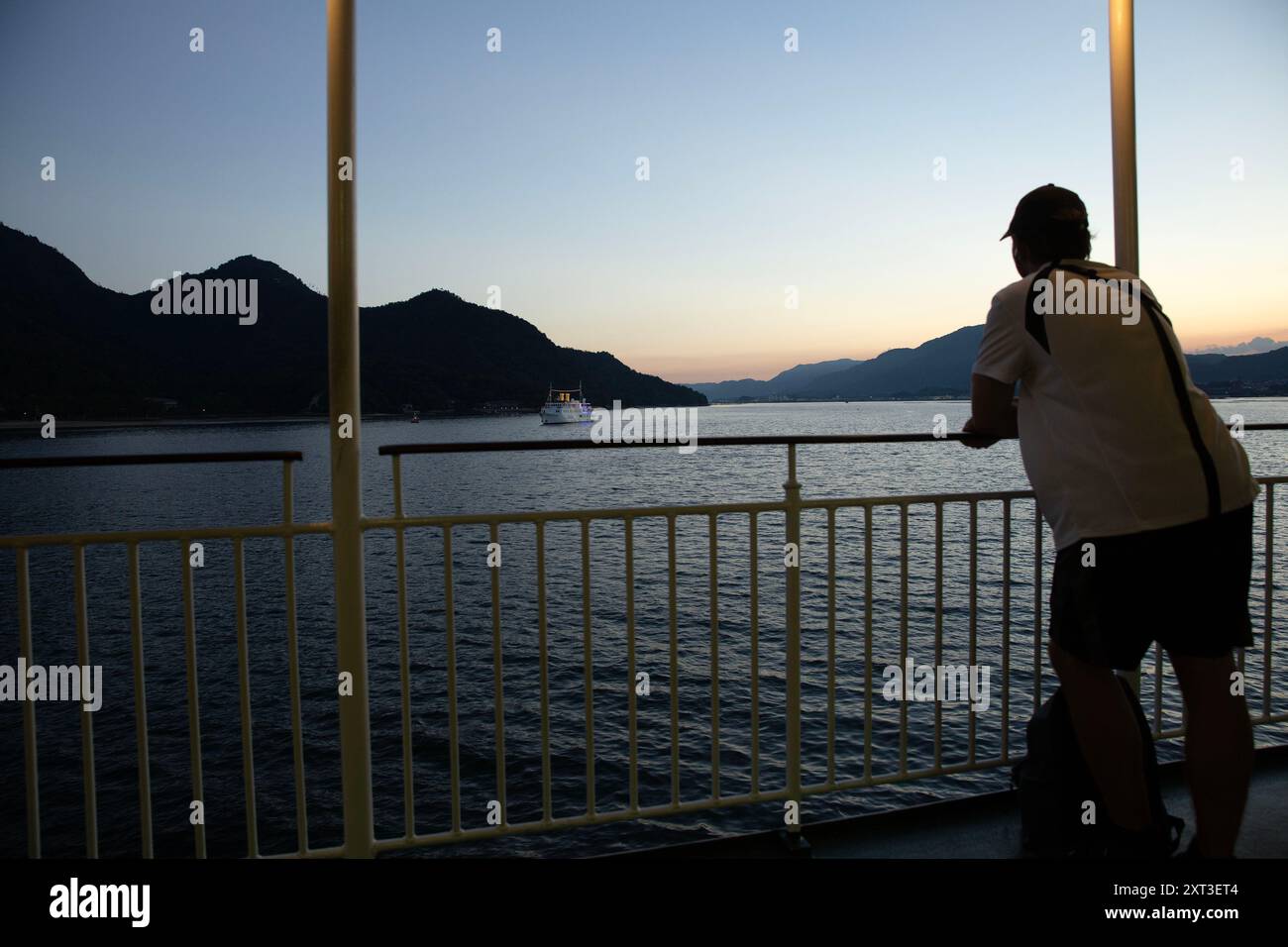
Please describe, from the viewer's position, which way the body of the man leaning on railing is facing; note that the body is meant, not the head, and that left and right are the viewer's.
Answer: facing away from the viewer and to the left of the viewer

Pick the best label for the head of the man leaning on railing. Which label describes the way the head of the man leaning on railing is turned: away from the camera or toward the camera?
away from the camera

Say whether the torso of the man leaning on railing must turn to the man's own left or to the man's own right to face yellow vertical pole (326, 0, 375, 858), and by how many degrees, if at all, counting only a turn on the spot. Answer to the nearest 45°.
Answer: approximately 45° to the man's own left

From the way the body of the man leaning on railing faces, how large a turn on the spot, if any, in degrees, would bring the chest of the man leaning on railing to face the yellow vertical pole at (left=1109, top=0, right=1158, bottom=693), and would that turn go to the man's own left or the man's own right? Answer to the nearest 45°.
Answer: approximately 45° to the man's own right
